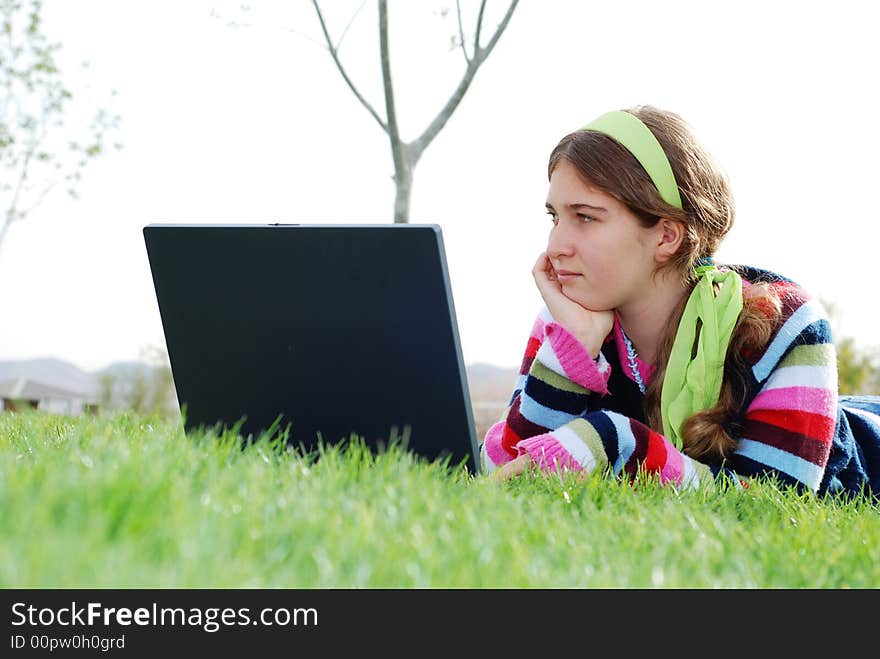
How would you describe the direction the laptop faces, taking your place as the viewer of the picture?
facing away from the viewer and to the right of the viewer

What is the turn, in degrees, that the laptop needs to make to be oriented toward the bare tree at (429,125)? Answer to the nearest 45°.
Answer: approximately 45° to its left
